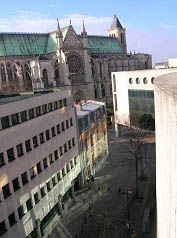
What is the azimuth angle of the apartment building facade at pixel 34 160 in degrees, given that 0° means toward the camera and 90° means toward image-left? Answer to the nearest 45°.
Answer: approximately 315°
